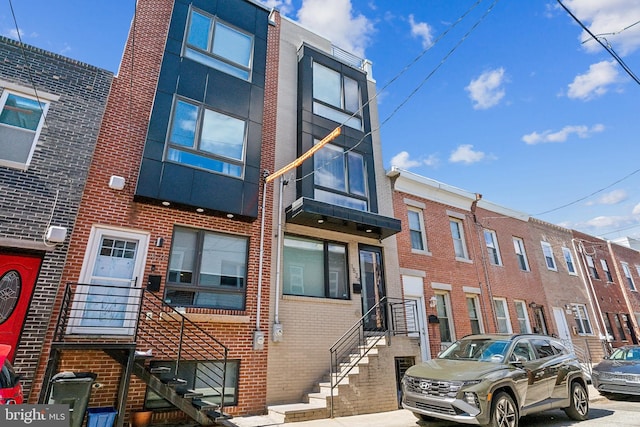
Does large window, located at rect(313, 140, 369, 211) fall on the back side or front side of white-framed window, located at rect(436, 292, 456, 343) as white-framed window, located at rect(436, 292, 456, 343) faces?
on the front side

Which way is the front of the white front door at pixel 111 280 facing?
toward the camera

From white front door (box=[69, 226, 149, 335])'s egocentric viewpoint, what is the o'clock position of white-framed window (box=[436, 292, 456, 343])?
The white-framed window is roughly at 9 o'clock from the white front door.

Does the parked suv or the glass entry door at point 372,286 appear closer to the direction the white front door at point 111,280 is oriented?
the parked suv

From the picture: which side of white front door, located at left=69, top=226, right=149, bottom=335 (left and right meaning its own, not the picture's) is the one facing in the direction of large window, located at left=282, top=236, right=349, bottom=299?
left

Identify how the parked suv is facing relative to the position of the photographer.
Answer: facing the viewer and to the left of the viewer

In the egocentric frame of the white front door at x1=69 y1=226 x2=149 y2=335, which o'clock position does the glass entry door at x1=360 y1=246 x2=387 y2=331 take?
The glass entry door is roughly at 9 o'clock from the white front door.

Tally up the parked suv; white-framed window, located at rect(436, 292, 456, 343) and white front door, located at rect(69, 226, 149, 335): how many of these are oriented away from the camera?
0

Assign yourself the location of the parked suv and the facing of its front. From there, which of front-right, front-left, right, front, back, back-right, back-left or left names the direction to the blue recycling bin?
front

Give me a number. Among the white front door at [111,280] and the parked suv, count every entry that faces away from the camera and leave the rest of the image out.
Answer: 0
